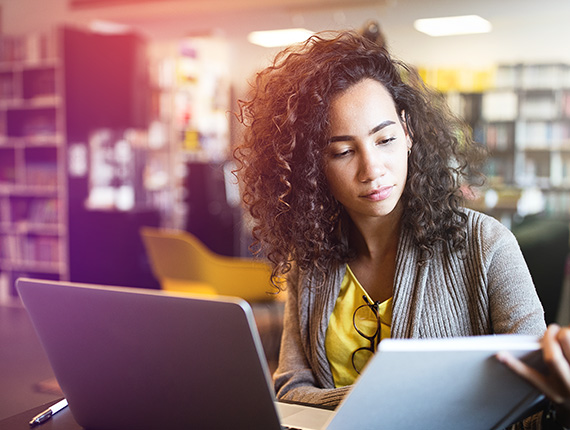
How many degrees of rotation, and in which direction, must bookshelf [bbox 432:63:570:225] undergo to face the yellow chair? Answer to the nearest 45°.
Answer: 0° — it already faces it

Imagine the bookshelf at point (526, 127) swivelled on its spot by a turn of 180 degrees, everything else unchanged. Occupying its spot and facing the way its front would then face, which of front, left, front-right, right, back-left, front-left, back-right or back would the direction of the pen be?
back

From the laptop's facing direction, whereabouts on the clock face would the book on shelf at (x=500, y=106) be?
The book on shelf is roughly at 11 o'clock from the laptop.

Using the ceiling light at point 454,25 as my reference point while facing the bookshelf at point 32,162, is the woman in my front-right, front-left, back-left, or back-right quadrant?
front-left

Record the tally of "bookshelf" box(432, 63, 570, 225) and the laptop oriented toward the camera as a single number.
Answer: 1

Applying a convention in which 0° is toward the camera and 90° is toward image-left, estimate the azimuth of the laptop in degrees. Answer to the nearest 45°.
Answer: approximately 225°

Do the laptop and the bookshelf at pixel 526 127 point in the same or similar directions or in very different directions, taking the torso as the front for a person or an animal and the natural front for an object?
very different directions

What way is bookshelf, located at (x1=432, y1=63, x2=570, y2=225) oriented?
toward the camera

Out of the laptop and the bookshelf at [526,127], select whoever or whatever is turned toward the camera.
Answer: the bookshelf

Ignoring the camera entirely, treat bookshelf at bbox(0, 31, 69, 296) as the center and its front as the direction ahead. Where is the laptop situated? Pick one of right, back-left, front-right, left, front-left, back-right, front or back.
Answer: front-left

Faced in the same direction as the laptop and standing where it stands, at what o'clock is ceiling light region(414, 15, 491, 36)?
The ceiling light is roughly at 11 o'clock from the laptop.
